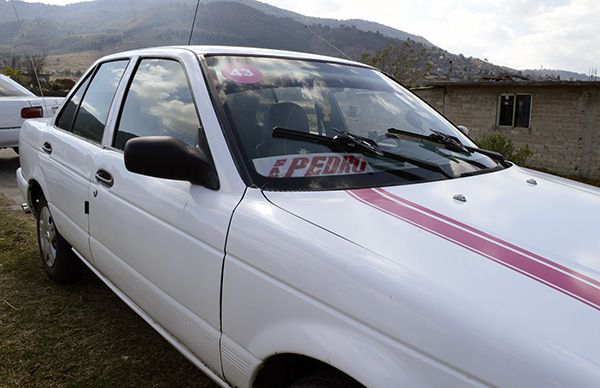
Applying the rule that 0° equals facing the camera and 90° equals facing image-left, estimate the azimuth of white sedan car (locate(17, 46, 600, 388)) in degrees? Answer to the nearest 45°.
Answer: approximately 315°

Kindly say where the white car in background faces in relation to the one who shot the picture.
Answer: facing away from the viewer and to the left of the viewer

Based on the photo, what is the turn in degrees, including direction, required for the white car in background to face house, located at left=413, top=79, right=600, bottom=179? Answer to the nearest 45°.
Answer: approximately 135° to its right

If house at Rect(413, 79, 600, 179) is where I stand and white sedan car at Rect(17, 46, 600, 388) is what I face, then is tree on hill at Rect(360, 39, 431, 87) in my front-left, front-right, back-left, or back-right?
back-right

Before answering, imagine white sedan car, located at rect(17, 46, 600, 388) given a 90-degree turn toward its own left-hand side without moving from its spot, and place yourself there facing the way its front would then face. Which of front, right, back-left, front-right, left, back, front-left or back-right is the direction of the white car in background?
left

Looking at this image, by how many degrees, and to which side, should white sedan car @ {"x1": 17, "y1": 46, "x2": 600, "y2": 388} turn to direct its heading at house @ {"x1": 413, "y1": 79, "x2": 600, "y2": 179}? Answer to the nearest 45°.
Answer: approximately 90° to its left

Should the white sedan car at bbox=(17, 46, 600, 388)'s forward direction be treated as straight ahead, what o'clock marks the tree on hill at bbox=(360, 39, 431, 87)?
The tree on hill is roughly at 8 o'clock from the white sedan car.
